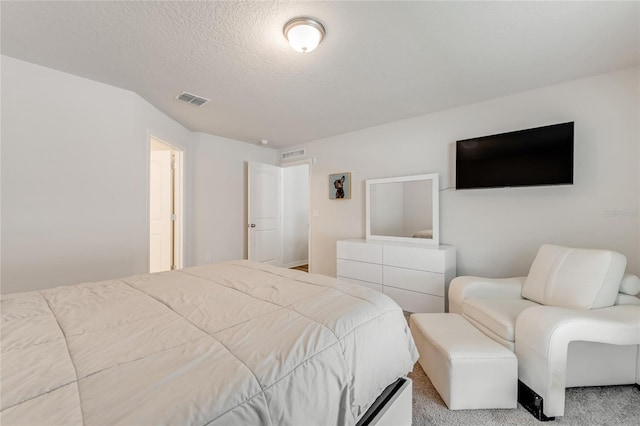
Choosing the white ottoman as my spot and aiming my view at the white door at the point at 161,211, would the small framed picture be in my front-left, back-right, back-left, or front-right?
front-right

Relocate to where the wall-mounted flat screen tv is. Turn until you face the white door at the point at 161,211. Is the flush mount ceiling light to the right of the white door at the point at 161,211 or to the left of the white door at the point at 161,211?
left

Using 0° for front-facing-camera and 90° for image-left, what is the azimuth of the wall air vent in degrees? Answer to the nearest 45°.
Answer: approximately 45°

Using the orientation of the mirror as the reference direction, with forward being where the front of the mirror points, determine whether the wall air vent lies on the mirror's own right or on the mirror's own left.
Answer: on the mirror's own right

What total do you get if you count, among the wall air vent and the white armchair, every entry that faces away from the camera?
0

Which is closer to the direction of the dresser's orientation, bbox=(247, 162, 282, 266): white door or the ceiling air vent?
the ceiling air vent

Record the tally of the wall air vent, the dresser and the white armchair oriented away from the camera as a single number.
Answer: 0

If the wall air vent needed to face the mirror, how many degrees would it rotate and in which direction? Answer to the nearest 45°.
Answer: approximately 90° to its left

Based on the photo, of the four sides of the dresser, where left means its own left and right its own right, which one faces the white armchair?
left

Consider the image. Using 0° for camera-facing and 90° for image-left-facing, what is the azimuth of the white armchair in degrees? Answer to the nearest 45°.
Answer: approximately 45°

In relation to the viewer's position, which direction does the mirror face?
facing the viewer and to the left of the viewer

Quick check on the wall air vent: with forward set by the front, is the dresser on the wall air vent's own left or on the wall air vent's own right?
on the wall air vent's own left

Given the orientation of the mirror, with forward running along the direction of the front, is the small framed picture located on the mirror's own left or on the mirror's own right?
on the mirror's own right

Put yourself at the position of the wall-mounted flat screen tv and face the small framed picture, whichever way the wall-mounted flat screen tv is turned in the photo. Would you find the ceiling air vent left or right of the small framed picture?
left

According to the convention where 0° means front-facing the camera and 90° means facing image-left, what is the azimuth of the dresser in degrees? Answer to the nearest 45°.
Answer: approximately 45°
